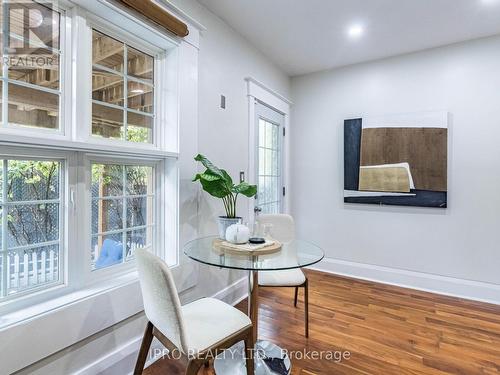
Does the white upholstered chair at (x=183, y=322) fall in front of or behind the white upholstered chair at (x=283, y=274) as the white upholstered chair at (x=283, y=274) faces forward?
in front

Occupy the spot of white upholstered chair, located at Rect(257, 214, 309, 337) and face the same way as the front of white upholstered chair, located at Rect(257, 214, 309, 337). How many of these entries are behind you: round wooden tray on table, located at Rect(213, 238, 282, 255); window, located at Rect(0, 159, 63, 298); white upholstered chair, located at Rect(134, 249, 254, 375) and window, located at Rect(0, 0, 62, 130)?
0

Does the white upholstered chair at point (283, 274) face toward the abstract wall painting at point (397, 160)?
no

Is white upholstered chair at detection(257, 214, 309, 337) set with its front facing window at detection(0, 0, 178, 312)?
no

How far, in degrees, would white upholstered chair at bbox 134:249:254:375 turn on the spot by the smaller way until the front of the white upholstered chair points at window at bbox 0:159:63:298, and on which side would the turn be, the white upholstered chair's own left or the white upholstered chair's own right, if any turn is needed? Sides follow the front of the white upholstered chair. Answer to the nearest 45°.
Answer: approximately 135° to the white upholstered chair's own left

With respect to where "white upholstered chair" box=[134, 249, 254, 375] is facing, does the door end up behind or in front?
in front

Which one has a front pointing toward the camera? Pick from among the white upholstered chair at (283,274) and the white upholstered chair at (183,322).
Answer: the white upholstered chair at (283,274)

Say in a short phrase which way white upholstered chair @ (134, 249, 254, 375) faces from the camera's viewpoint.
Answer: facing away from the viewer and to the right of the viewer

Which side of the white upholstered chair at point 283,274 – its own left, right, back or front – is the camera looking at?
front

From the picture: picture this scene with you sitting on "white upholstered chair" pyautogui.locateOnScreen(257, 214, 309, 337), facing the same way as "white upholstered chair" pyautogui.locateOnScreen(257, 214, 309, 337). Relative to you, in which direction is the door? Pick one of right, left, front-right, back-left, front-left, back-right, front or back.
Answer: back

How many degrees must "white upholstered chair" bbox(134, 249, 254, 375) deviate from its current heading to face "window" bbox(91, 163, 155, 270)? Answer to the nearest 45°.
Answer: approximately 90° to its left

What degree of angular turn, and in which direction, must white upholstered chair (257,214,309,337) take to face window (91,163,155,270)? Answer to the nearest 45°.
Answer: approximately 45° to its right

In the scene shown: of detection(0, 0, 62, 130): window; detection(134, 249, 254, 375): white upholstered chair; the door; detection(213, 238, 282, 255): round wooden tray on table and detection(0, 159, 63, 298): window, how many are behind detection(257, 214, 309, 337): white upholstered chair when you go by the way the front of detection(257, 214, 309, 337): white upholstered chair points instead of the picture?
1
